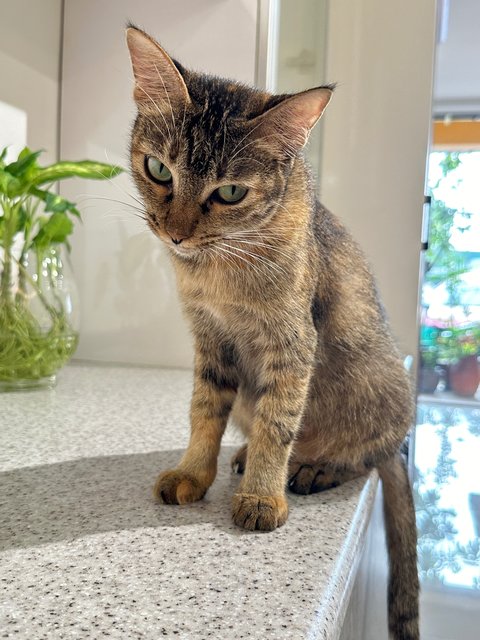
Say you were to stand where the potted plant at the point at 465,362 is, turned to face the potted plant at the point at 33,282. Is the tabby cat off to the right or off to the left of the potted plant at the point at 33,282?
left

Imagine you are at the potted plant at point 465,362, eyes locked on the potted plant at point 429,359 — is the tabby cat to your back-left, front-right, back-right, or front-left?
front-left

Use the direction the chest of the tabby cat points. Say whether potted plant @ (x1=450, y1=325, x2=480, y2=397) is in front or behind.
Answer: behind

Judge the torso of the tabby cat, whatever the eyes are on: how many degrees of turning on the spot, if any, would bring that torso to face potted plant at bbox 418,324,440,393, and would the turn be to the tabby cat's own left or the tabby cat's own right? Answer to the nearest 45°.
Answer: approximately 180°

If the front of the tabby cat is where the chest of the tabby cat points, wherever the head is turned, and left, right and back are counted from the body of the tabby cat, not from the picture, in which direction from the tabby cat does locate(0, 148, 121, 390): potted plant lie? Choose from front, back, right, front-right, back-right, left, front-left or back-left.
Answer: right
